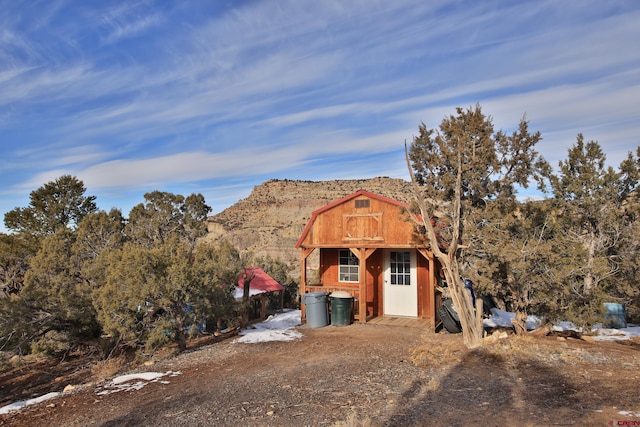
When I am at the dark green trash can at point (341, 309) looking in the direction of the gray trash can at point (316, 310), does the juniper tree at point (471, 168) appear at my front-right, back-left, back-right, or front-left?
back-left

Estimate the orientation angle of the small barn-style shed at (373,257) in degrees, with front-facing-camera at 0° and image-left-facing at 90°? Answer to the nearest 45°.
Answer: approximately 0°

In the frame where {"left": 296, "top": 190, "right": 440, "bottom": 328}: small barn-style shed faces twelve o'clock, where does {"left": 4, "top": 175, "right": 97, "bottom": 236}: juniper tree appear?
The juniper tree is roughly at 4 o'clock from the small barn-style shed.

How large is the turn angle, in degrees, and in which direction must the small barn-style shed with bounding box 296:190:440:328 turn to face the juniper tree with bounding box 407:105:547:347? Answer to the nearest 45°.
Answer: approximately 45° to its left
